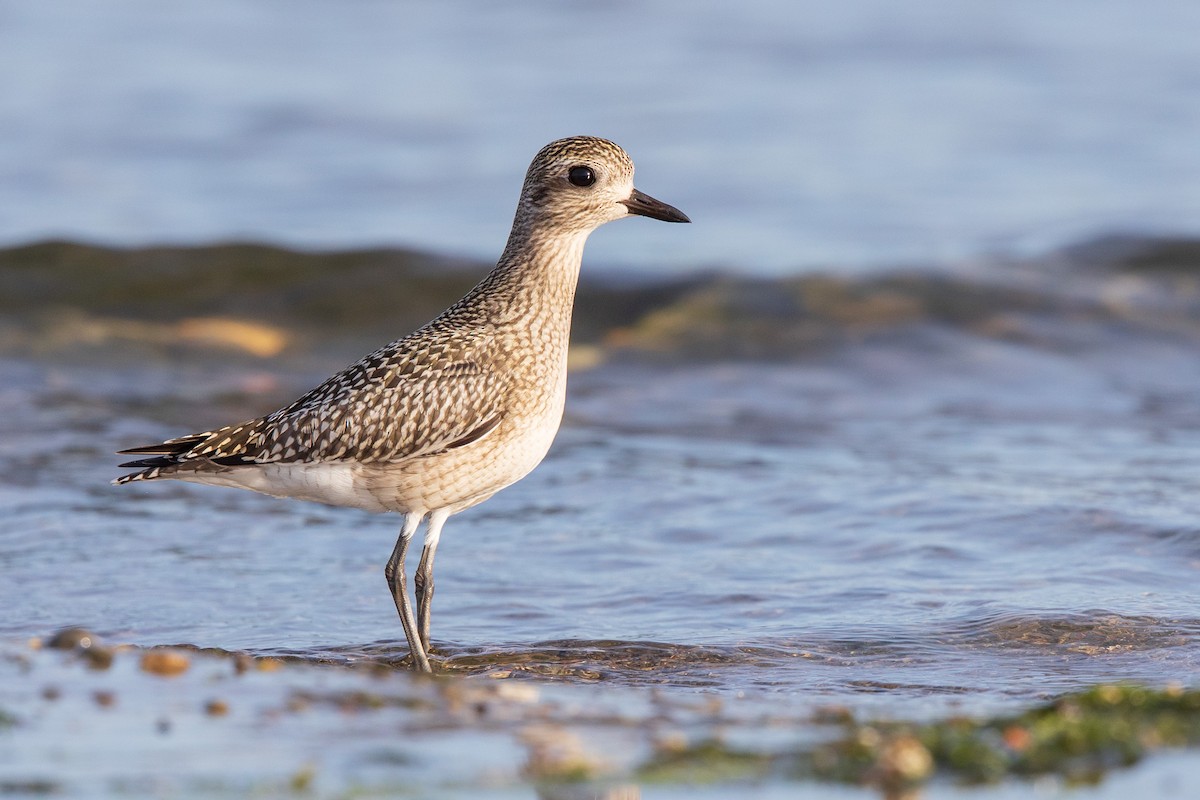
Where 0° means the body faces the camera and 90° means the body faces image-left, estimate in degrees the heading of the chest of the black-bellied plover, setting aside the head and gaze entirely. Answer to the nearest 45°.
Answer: approximately 270°

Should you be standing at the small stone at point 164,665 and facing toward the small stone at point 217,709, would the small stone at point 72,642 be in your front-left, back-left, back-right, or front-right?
back-right

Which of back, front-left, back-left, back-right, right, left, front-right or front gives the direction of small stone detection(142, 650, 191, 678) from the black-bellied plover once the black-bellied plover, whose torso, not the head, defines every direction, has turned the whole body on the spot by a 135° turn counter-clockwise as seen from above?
left

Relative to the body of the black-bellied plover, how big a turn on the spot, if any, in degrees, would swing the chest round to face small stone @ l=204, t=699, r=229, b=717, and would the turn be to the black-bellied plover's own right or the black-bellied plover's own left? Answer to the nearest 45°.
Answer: approximately 90° to the black-bellied plover's own right

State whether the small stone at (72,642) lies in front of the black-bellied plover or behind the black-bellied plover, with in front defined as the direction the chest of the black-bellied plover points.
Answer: behind
